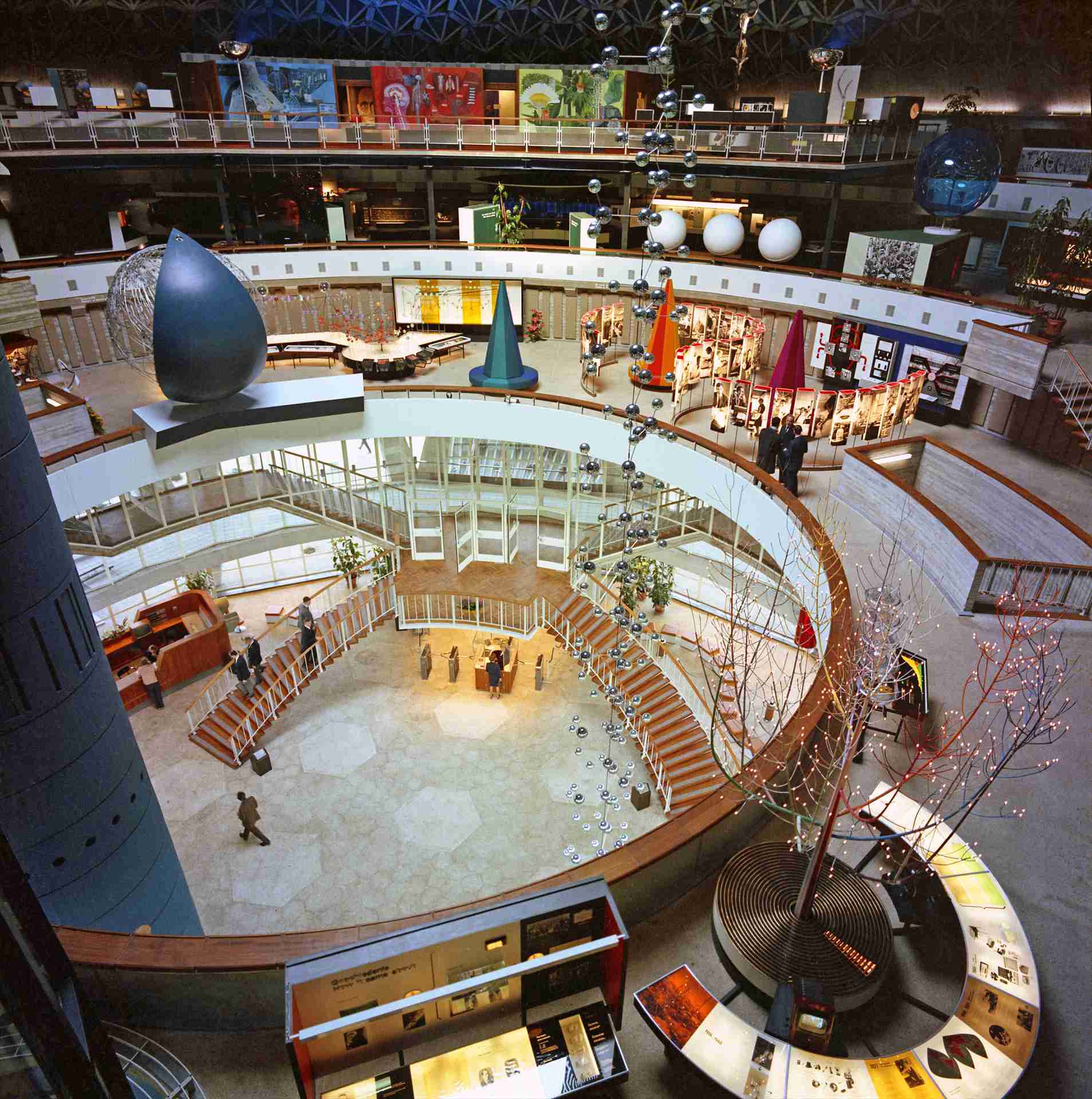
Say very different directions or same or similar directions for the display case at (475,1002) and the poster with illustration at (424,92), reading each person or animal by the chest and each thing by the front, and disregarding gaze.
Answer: same or similar directions

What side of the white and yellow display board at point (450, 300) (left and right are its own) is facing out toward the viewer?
front

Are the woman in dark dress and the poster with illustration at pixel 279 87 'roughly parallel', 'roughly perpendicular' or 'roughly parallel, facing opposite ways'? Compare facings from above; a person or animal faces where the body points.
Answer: roughly parallel, facing opposite ways

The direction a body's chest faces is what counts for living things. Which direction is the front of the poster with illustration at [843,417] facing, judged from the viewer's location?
facing the viewer

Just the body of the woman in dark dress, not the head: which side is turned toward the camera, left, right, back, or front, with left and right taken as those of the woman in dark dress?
back

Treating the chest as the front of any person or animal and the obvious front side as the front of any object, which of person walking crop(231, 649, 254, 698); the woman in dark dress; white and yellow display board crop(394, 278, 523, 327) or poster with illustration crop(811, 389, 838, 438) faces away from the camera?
the woman in dark dress

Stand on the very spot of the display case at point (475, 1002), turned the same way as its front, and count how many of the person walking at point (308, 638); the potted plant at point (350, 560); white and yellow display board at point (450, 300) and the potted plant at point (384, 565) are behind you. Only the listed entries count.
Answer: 4

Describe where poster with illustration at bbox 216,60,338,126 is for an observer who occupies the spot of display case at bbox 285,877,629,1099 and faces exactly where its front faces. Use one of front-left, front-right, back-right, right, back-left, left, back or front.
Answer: back

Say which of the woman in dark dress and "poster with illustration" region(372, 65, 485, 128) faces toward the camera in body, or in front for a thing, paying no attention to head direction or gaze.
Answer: the poster with illustration

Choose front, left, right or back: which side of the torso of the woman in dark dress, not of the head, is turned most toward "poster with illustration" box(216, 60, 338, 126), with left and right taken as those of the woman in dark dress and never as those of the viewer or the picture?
front

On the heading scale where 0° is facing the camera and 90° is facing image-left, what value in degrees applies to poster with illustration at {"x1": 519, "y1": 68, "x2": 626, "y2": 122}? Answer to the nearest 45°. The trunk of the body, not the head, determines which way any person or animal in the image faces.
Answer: approximately 0°

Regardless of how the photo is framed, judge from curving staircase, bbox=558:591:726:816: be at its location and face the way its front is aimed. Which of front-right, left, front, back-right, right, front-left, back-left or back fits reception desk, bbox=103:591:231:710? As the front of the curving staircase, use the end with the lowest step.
back-right

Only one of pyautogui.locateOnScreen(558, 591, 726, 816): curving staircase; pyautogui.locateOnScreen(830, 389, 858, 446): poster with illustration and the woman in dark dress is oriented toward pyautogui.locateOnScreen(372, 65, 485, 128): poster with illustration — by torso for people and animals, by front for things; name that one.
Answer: the woman in dark dress

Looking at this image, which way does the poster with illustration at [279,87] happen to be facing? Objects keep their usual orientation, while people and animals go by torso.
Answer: toward the camera

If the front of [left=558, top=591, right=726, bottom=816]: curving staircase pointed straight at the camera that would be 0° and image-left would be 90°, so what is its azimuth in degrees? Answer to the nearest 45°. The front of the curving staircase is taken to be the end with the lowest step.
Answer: approximately 315°

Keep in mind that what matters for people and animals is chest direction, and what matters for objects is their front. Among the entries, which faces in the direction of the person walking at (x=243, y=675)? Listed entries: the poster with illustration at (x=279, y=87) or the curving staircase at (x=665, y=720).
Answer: the poster with illustration
